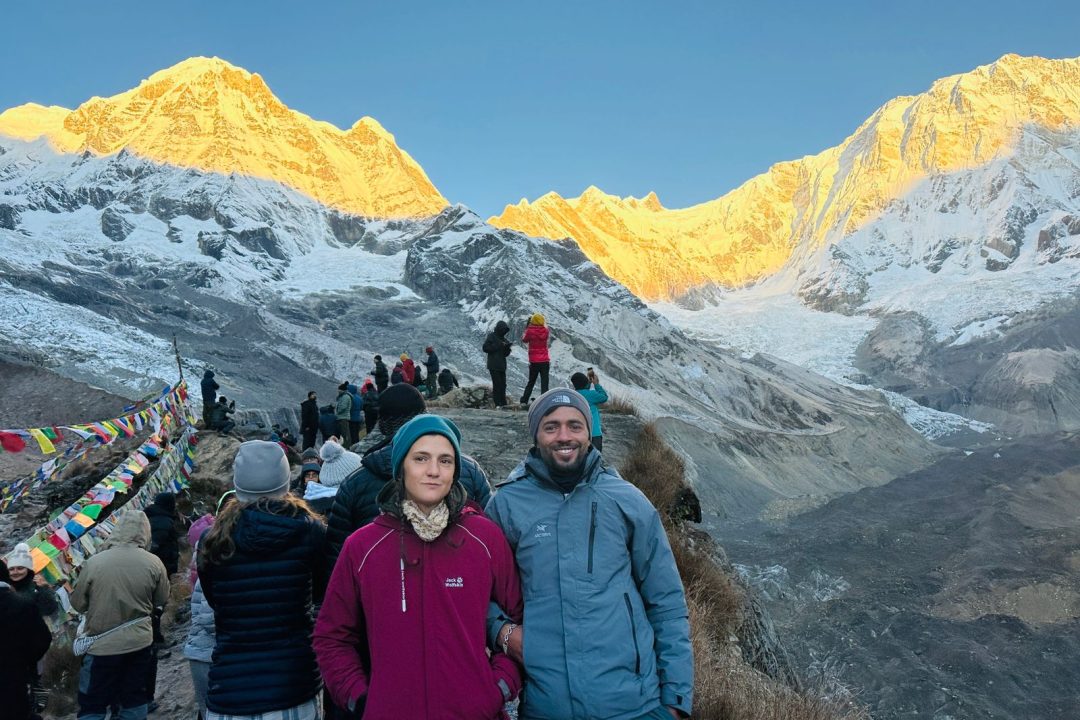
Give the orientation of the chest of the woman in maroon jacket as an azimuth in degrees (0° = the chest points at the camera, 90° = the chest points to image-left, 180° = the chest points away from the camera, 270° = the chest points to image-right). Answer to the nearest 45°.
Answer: approximately 0°

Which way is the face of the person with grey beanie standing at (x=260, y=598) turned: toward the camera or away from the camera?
away from the camera

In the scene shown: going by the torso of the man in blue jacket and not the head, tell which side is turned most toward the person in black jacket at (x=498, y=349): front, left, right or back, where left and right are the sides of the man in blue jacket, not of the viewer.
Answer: back

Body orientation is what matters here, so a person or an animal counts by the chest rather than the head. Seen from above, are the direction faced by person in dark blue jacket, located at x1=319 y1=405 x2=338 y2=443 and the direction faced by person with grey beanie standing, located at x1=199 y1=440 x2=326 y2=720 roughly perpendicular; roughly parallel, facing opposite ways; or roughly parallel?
roughly parallel

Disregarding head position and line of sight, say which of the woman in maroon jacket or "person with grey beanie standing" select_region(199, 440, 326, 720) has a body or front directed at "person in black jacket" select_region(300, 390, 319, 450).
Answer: the person with grey beanie standing

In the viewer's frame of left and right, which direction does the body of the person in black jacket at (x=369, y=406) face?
facing away from the viewer

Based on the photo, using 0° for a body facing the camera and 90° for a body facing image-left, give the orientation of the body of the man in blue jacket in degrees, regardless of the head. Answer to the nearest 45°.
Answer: approximately 0°

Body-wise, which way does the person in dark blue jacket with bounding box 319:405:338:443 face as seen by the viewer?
away from the camera

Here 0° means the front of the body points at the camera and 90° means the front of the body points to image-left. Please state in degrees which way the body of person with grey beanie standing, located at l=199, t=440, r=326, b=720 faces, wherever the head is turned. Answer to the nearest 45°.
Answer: approximately 180°

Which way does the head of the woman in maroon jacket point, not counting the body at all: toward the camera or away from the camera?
toward the camera
